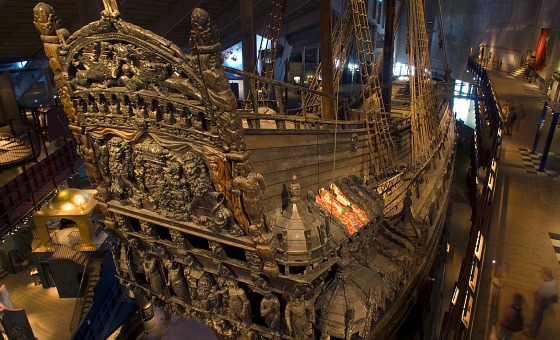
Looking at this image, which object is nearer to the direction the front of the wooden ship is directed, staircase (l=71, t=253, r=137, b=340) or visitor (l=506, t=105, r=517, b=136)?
the visitor

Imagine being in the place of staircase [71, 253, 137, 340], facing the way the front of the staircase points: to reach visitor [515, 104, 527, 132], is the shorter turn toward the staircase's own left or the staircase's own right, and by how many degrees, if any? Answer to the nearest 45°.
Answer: approximately 135° to the staircase's own left

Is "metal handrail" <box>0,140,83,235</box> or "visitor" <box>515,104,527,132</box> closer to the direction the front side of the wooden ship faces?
the visitor

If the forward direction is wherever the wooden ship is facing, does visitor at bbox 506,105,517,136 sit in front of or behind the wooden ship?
in front

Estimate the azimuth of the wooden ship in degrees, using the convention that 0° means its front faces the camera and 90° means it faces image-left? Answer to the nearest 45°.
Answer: approximately 225°

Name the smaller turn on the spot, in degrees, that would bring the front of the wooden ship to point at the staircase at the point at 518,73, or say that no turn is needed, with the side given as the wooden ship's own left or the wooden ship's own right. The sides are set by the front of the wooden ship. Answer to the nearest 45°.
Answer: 0° — it already faces it

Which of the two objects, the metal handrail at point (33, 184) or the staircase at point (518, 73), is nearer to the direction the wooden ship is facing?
the staircase
